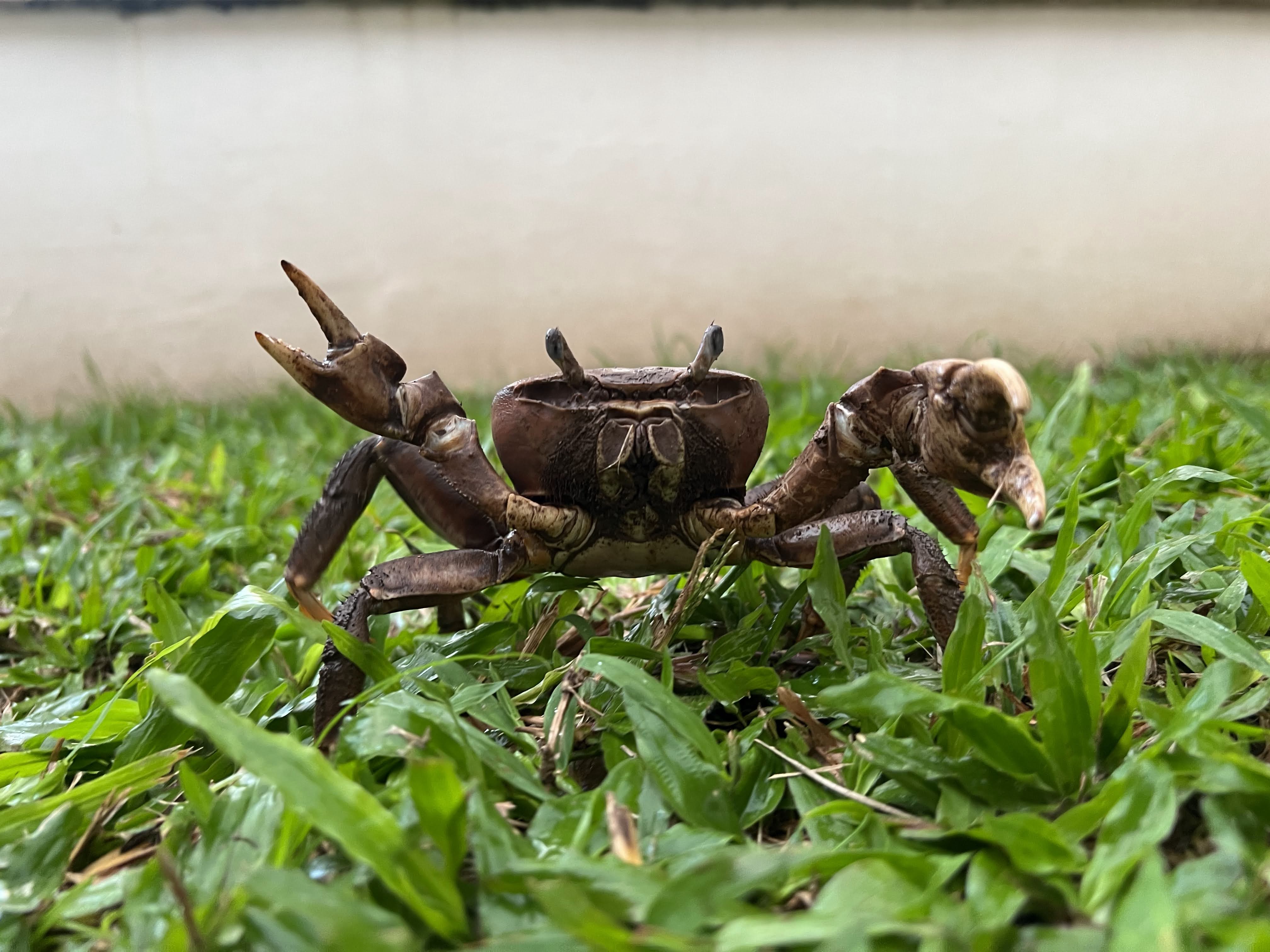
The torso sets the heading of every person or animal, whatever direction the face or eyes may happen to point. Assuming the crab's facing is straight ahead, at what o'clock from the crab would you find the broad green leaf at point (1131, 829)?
The broad green leaf is roughly at 11 o'clock from the crab.

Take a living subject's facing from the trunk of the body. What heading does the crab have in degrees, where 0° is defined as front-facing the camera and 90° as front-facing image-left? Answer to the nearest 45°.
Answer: approximately 0°

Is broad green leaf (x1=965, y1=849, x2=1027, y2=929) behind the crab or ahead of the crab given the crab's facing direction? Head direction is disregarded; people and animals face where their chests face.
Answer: ahead

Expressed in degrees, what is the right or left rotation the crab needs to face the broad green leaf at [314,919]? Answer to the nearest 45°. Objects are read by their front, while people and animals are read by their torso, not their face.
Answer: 0° — it already faces it
